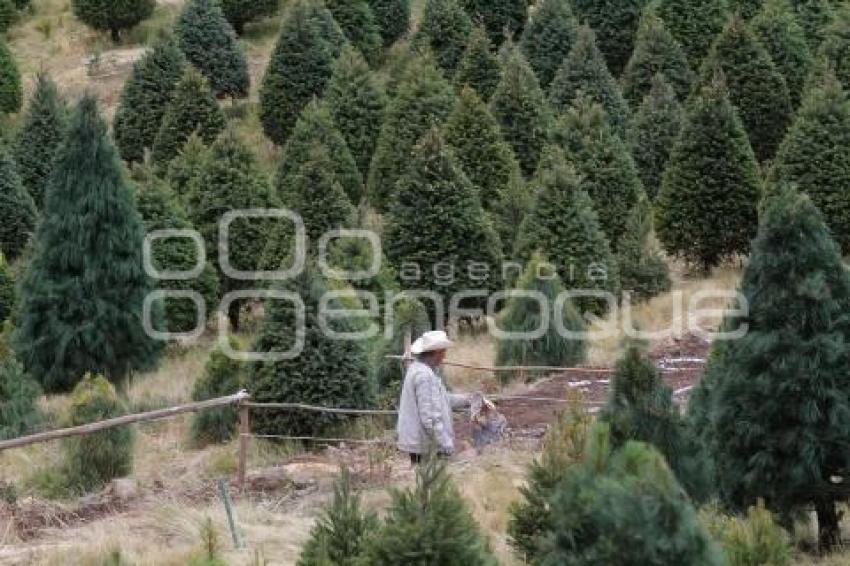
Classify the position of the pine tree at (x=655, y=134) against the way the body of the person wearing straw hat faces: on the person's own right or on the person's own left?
on the person's own left

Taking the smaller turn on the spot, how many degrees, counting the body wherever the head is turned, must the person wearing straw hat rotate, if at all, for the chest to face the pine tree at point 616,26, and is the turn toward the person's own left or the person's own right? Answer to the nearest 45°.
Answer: approximately 90° to the person's own left

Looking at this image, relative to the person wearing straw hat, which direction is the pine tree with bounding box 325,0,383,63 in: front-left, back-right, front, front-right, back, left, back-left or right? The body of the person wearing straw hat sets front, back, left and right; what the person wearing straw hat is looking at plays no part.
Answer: left

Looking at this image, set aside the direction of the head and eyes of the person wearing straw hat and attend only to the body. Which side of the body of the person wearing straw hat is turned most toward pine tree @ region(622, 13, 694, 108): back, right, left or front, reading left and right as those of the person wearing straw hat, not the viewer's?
left

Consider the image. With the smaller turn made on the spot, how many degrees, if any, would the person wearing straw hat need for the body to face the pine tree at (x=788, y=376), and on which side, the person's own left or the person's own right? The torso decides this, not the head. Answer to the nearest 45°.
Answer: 0° — they already face it

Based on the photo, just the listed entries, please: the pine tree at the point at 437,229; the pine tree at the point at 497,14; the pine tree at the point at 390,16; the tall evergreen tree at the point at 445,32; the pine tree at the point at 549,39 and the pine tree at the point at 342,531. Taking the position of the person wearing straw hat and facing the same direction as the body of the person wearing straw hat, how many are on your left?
5

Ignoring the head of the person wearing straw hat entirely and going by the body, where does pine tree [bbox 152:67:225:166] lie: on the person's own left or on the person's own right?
on the person's own left

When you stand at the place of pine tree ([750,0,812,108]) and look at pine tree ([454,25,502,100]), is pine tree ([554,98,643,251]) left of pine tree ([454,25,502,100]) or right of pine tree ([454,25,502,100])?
left

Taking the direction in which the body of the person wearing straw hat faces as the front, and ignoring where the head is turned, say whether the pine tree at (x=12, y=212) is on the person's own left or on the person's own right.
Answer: on the person's own left

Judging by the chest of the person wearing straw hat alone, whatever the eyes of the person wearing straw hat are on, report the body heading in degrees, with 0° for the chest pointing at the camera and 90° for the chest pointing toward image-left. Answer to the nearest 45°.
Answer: approximately 270°

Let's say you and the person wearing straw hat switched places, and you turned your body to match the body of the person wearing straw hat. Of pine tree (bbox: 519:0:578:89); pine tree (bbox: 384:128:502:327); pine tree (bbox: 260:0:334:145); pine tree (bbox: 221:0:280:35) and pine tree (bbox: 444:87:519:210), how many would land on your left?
5

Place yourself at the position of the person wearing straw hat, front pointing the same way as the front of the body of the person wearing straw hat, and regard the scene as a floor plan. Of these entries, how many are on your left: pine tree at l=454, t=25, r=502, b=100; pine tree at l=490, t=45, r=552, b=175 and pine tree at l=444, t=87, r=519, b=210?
3

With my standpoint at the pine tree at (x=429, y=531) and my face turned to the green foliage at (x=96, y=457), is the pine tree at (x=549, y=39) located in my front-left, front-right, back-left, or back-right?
front-right

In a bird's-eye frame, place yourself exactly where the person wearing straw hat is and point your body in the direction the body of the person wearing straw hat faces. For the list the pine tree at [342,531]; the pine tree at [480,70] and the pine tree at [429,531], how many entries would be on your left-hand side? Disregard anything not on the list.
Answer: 1

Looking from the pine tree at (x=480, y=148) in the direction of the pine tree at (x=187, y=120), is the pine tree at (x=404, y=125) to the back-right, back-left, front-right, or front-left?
front-right

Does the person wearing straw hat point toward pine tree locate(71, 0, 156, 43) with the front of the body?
no

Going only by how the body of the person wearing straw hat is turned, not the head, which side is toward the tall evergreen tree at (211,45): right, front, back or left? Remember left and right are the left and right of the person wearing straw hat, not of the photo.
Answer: left

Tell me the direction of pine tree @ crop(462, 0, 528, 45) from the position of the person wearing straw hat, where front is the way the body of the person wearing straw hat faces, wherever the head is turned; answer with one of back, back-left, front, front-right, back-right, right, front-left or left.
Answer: left
